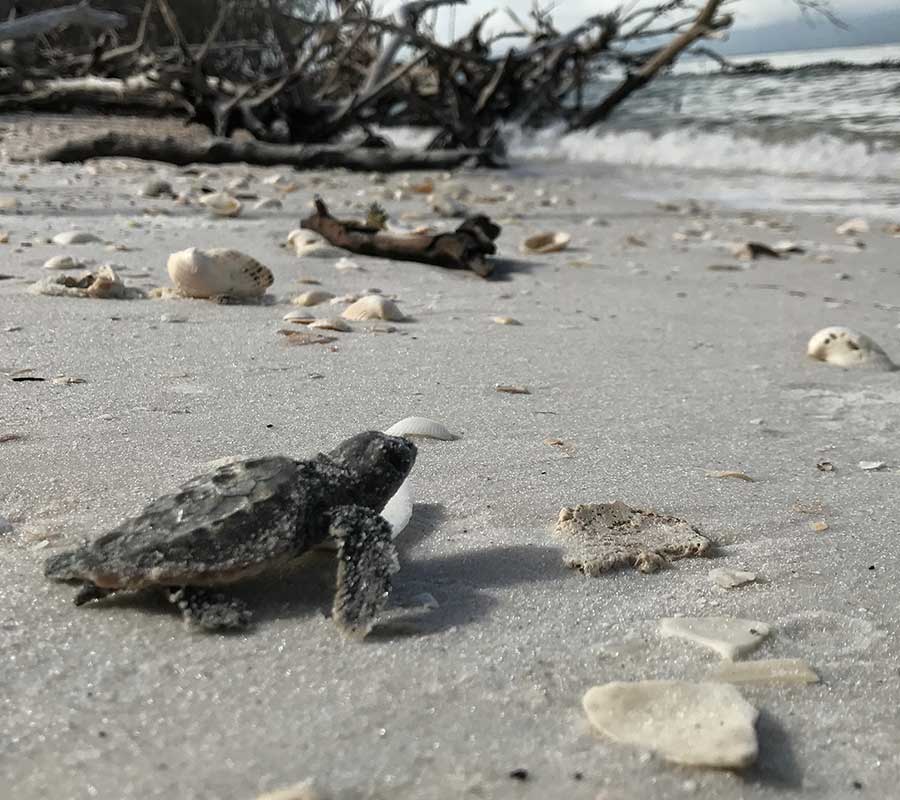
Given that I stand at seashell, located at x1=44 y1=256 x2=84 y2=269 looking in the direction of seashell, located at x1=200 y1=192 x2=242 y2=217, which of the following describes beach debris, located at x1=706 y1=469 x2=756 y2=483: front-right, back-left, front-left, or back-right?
back-right

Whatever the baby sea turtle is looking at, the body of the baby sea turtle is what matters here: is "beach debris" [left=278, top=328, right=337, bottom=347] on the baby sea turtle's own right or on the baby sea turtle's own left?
on the baby sea turtle's own left

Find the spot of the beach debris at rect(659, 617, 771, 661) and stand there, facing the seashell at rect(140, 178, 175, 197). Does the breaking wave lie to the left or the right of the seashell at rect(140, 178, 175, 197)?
right

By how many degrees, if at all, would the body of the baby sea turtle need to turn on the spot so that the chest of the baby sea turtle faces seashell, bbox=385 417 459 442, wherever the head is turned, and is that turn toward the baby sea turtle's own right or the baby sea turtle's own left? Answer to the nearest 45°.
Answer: approximately 45° to the baby sea turtle's own left

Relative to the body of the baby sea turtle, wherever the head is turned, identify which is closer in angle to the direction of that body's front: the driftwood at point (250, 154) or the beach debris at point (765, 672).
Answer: the beach debris

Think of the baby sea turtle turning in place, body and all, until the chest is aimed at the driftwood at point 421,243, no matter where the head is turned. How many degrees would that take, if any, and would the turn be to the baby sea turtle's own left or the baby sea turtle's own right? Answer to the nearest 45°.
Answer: approximately 90° to the baby sea turtle's own left

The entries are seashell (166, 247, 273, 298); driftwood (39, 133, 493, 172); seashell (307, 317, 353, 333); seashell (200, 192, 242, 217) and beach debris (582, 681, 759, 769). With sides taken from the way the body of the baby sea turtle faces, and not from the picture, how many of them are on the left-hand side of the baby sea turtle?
4

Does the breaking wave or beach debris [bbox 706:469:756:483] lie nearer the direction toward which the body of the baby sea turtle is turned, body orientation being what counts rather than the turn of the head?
the beach debris

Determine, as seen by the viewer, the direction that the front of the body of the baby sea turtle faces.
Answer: to the viewer's right

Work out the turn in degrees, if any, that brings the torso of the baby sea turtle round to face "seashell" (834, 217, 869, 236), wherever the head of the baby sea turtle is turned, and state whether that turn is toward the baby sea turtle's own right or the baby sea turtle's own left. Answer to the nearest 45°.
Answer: approximately 45° to the baby sea turtle's own left

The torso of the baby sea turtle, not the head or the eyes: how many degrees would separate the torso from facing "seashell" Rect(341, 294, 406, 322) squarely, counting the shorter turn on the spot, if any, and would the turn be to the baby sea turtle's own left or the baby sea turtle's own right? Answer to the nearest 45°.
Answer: approximately 90° to the baby sea turtle's own left

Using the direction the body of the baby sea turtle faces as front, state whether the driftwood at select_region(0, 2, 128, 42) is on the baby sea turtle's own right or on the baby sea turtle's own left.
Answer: on the baby sea turtle's own left
